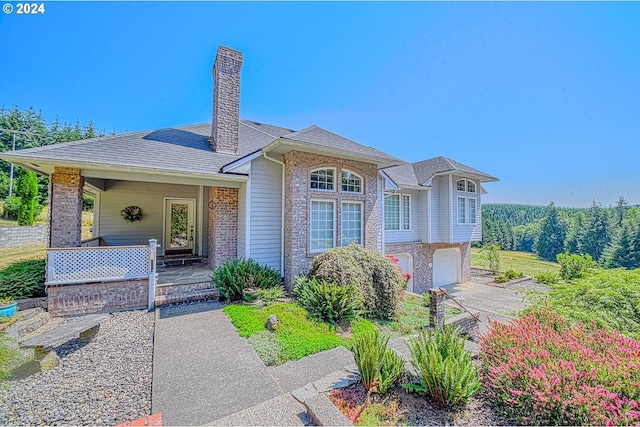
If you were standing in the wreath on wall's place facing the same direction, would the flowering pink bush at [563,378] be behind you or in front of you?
in front

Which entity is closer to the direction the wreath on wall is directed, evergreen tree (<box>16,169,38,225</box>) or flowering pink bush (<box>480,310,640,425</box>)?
the flowering pink bush

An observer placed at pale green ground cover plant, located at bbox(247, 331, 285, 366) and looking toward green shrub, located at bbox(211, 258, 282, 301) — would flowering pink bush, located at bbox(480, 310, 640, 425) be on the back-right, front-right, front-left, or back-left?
back-right

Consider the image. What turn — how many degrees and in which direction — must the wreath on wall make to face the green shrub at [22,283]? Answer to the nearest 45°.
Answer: approximately 45° to its right

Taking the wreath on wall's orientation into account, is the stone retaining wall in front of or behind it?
behind

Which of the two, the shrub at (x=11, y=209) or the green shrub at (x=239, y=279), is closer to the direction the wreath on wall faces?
the green shrub

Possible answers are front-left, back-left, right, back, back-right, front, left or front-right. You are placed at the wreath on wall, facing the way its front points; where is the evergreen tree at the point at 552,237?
left

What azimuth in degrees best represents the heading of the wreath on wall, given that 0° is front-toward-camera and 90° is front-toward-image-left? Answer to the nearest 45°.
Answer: approximately 0°

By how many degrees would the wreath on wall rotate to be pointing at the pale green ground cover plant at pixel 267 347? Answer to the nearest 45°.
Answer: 0° — it already faces it

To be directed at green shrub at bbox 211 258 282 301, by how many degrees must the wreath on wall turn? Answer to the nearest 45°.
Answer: approximately 45° to its left

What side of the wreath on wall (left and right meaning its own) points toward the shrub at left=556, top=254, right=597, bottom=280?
left

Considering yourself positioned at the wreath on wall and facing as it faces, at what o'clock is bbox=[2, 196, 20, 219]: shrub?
The shrub is roughly at 5 o'clock from the wreath on wall.

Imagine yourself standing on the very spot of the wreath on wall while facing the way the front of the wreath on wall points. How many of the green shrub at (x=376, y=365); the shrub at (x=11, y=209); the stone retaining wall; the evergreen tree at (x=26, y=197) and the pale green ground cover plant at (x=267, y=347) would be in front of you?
2

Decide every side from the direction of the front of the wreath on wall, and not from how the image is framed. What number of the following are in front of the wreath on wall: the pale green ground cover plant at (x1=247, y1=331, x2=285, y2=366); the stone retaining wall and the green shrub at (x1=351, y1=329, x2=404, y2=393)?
2

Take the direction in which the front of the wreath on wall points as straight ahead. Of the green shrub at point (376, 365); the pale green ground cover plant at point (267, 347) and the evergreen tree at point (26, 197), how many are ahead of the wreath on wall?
2
